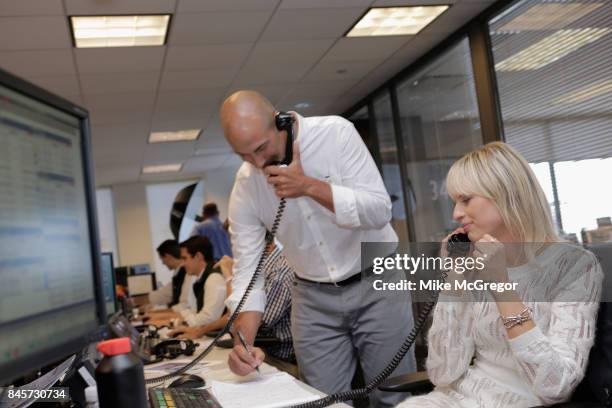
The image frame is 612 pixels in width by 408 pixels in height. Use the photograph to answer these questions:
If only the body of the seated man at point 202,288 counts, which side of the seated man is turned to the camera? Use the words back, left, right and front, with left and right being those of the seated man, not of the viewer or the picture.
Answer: left

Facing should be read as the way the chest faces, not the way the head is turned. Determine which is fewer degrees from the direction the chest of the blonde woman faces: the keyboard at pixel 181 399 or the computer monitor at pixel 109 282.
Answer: the keyboard

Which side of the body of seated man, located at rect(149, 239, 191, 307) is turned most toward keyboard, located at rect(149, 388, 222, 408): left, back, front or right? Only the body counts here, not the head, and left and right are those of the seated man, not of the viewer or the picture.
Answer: left

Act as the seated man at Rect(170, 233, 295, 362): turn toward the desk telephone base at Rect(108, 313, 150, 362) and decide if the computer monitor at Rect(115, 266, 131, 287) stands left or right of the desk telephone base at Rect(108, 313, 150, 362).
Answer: right

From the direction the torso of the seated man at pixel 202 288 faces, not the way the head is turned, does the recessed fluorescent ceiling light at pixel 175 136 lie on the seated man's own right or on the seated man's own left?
on the seated man's own right

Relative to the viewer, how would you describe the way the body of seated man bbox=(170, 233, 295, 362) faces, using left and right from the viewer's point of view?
facing to the left of the viewer

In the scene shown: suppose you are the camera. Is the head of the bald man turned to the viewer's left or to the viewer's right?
to the viewer's left

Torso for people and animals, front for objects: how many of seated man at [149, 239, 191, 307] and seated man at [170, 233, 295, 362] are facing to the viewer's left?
2
